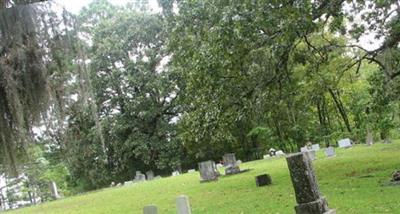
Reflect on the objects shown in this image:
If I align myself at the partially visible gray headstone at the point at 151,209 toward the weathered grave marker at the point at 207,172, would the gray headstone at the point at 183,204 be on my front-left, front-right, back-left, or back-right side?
front-right

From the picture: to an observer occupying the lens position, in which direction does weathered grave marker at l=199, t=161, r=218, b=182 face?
facing the viewer

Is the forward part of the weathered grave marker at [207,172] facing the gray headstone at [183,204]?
yes

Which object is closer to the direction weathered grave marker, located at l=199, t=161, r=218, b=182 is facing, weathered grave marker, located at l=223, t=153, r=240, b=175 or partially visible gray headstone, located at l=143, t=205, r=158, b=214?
the partially visible gray headstone

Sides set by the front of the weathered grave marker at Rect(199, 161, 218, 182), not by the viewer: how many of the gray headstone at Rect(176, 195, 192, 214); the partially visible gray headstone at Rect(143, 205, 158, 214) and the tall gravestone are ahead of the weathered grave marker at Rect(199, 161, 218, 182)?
3

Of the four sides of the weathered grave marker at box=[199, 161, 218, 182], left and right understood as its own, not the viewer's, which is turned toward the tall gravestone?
front

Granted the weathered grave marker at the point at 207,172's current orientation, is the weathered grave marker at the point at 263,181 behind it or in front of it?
in front

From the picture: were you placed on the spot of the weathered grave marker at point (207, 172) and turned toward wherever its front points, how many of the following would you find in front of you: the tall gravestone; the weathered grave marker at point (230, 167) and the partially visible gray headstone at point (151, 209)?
2

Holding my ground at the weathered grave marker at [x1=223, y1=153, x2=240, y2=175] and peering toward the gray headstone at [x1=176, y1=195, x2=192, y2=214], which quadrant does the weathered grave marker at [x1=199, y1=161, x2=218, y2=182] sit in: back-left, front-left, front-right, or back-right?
front-right

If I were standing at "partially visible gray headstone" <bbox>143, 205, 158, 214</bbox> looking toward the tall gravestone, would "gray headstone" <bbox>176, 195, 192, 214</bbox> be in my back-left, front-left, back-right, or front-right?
front-left

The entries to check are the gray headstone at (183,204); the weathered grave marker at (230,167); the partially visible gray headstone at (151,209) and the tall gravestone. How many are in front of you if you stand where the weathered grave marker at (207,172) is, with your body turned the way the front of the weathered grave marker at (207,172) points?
3

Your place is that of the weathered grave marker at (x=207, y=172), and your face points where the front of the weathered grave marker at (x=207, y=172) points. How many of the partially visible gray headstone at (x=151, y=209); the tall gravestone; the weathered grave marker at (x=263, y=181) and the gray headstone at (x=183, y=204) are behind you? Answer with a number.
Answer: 0

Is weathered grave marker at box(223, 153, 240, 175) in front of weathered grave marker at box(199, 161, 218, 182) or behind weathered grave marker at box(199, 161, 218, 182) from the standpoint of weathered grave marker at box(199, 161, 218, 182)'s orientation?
behind
